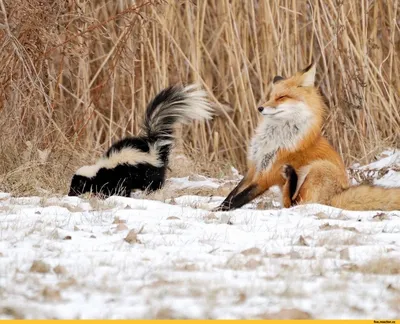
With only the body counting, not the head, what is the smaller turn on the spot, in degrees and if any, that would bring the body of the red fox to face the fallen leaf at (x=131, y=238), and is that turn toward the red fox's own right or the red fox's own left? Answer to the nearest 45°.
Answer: approximately 45° to the red fox's own left

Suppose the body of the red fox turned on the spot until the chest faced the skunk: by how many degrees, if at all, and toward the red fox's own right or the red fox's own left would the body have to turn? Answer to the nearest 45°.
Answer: approximately 45° to the red fox's own right

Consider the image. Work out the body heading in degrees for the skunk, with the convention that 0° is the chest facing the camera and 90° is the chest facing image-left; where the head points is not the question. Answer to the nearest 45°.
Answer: approximately 90°

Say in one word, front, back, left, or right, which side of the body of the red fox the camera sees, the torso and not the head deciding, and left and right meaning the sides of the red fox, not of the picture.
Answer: left

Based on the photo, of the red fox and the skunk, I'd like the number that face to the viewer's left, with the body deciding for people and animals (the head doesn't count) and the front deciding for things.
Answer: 2

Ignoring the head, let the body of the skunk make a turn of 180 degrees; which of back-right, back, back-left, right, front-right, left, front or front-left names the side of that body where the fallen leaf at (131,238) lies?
right
